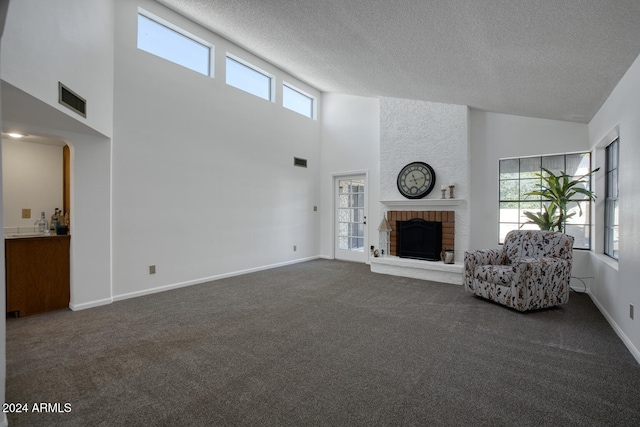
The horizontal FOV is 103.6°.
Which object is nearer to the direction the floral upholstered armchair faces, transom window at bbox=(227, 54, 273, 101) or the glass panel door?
the transom window

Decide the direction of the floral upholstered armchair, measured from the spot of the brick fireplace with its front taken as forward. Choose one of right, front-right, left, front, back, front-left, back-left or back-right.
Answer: front-left

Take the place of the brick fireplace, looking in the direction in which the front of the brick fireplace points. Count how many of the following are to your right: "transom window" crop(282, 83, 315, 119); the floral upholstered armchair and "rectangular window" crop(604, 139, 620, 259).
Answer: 1

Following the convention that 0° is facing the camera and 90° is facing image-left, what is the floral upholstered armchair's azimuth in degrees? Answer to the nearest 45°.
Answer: approximately 45°

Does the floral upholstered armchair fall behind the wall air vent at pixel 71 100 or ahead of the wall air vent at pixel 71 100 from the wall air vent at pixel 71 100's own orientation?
ahead

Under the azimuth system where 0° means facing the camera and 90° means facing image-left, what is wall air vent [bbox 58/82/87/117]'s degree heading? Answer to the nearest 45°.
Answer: approximately 315°
